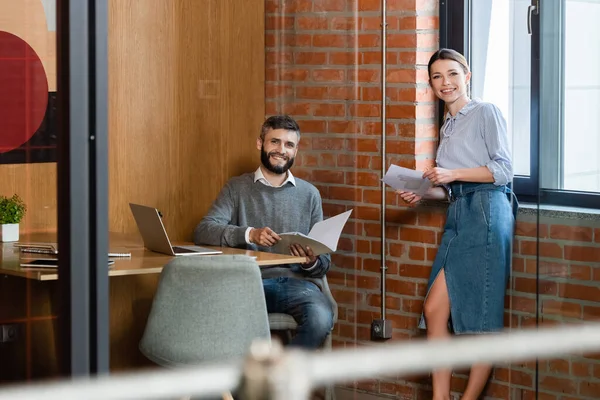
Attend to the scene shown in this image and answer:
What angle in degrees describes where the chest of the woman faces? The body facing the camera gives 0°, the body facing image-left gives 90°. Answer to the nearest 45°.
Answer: approximately 45°

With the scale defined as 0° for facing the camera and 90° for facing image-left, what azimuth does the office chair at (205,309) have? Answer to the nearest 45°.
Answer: approximately 180°

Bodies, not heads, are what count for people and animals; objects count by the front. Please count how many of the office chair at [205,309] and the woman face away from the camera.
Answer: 1

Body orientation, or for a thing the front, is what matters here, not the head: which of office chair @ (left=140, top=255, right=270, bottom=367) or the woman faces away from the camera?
the office chair
